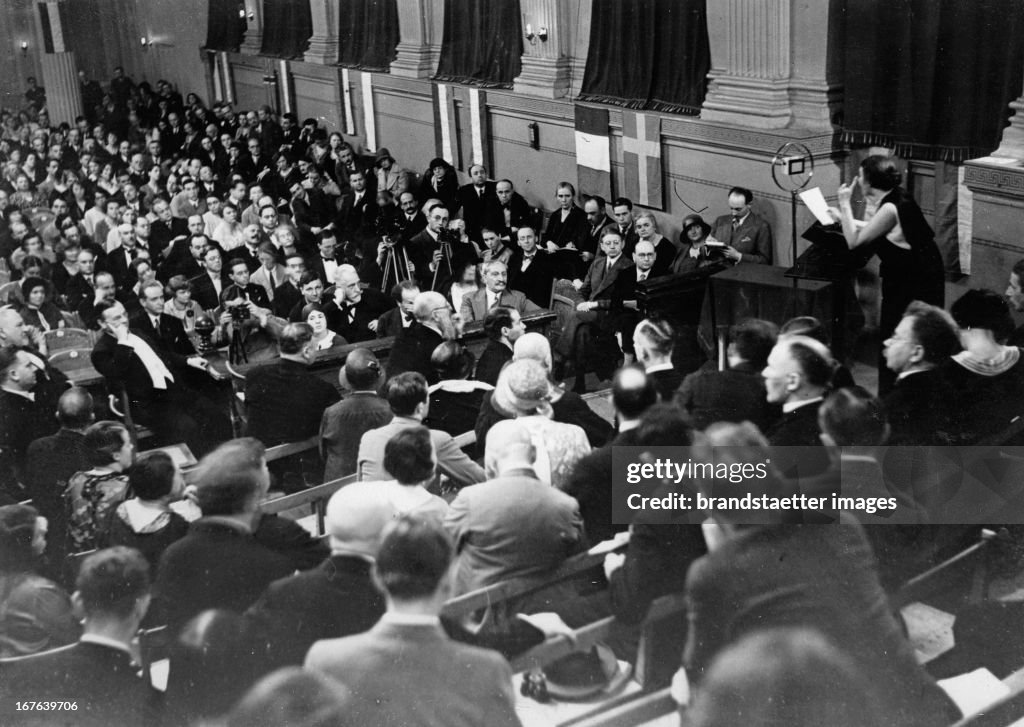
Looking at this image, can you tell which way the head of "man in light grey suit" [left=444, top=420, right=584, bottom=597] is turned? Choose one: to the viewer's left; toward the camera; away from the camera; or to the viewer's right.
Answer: away from the camera

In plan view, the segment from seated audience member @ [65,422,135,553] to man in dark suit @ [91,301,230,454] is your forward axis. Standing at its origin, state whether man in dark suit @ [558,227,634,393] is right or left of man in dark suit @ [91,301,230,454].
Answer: right

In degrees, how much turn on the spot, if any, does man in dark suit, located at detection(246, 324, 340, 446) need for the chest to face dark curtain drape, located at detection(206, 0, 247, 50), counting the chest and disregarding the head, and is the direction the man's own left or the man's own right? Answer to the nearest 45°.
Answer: approximately 45° to the man's own left

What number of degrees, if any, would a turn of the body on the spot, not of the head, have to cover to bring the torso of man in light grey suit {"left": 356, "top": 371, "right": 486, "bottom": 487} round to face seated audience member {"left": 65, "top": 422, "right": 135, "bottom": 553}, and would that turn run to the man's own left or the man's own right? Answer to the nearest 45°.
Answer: approximately 90° to the man's own left

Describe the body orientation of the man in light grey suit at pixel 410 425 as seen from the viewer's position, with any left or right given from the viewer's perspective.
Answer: facing away from the viewer

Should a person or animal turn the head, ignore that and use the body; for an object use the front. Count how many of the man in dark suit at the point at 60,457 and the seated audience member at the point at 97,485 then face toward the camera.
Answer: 0

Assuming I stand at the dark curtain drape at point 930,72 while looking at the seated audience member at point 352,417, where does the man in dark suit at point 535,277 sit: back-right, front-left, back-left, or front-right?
front-right

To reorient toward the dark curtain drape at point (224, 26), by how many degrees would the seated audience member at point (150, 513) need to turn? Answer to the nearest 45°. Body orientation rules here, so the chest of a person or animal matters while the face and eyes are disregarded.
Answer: approximately 45° to their left

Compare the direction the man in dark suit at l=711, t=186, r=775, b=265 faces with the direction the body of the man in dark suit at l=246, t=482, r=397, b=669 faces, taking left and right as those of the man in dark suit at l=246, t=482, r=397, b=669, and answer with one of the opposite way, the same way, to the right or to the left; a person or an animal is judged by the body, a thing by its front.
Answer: the opposite way

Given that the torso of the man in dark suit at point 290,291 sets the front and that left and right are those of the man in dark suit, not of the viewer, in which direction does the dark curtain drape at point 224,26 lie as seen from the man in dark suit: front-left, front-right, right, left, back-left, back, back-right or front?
back-left

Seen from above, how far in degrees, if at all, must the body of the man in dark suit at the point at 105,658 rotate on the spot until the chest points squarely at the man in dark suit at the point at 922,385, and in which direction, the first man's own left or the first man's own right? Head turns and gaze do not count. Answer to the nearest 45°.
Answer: approximately 45° to the first man's own right

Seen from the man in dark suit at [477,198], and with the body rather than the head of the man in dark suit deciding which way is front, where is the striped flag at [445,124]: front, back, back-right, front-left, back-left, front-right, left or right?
back

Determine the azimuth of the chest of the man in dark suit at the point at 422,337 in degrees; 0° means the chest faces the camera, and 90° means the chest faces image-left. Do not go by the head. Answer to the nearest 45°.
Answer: approximately 225°

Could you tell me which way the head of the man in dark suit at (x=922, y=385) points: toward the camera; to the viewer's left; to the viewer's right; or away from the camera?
to the viewer's left

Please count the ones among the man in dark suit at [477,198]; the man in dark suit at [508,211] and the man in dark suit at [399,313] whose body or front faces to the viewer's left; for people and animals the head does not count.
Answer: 0

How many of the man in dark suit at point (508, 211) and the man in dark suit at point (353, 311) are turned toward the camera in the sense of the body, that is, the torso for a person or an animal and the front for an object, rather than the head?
2

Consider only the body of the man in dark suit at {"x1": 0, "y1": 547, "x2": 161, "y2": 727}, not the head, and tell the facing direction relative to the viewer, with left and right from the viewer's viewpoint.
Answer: facing away from the viewer and to the right of the viewer

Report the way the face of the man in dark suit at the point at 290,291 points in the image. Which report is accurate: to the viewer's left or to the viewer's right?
to the viewer's right

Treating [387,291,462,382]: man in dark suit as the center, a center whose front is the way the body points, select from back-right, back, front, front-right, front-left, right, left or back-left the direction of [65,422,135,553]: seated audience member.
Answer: back

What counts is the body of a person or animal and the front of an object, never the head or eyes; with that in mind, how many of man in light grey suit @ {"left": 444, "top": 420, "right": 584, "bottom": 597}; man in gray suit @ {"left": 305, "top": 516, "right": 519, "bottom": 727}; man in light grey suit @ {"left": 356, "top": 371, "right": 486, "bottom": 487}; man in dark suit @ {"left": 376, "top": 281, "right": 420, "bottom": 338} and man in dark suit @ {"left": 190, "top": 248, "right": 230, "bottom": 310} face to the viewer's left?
0

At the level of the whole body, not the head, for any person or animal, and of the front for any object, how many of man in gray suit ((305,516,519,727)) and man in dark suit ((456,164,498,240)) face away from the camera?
1

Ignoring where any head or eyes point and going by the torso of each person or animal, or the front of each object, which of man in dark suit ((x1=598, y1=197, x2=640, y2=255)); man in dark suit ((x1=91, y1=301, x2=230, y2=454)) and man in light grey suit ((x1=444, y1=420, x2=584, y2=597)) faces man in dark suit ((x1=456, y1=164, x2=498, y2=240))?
the man in light grey suit
